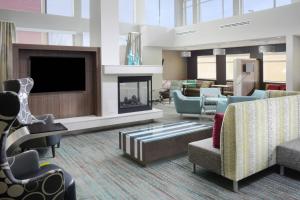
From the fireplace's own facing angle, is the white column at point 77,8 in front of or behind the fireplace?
behind

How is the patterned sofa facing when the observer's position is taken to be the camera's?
facing away from the viewer and to the left of the viewer

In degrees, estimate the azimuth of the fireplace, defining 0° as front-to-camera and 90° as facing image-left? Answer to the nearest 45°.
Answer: approximately 315°

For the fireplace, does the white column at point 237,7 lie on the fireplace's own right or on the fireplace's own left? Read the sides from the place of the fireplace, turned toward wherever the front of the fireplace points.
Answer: on the fireplace's own left

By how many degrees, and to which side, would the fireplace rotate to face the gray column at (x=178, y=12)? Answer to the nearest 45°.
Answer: approximately 135° to its left

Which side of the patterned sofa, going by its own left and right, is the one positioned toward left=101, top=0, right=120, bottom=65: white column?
front
